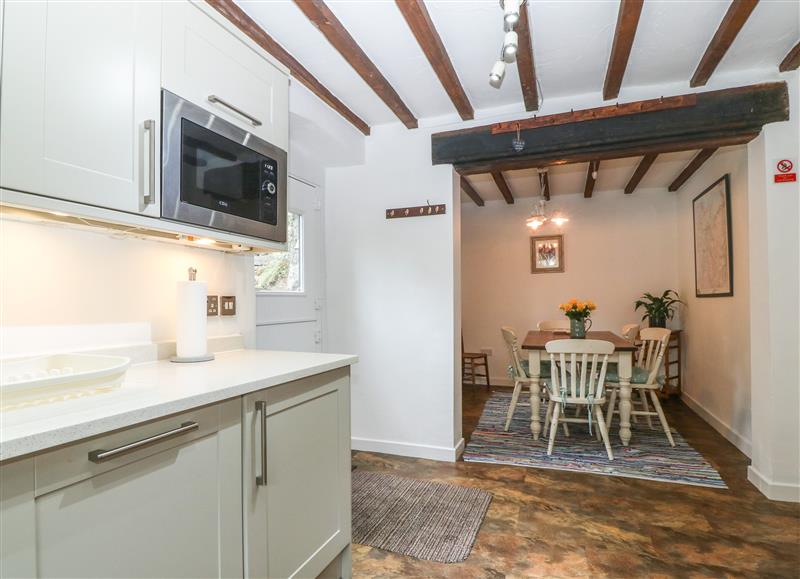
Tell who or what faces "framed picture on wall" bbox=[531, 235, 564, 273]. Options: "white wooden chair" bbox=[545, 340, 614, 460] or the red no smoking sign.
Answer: the white wooden chair

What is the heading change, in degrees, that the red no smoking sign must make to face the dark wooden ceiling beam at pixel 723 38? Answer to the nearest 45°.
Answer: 0° — it already faces it

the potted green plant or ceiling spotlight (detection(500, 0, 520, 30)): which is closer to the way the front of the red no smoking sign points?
the ceiling spotlight

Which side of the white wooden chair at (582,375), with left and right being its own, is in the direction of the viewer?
back

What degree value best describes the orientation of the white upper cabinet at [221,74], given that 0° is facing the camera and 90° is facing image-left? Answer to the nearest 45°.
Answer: approximately 315°

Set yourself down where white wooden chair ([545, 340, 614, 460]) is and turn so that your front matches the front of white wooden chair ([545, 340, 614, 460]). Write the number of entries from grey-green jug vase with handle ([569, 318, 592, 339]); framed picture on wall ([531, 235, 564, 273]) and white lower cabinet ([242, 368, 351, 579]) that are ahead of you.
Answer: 2
